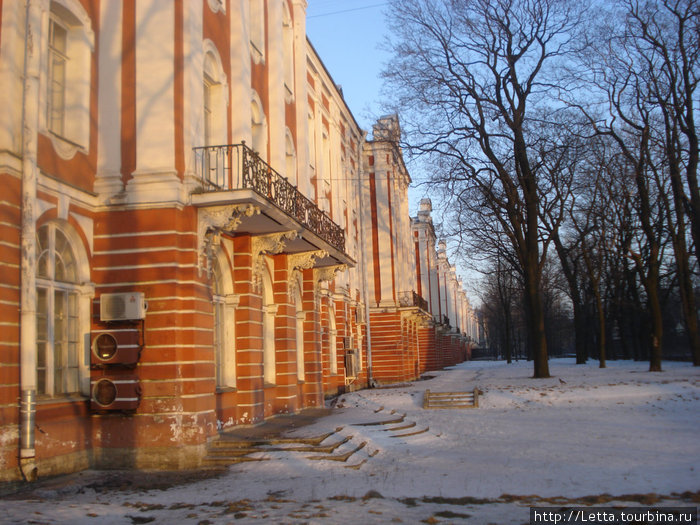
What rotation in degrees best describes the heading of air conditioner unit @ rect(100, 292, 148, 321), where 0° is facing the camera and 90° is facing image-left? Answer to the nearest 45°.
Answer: approximately 0°
